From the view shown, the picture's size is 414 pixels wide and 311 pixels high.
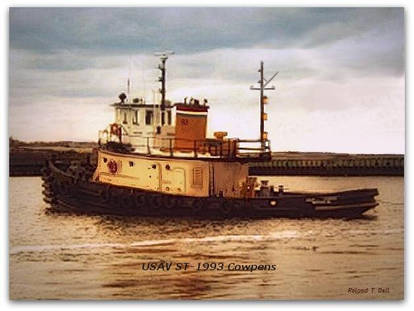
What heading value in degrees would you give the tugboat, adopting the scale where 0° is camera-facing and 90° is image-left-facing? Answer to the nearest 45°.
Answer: approximately 90°

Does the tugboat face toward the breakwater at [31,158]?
yes
